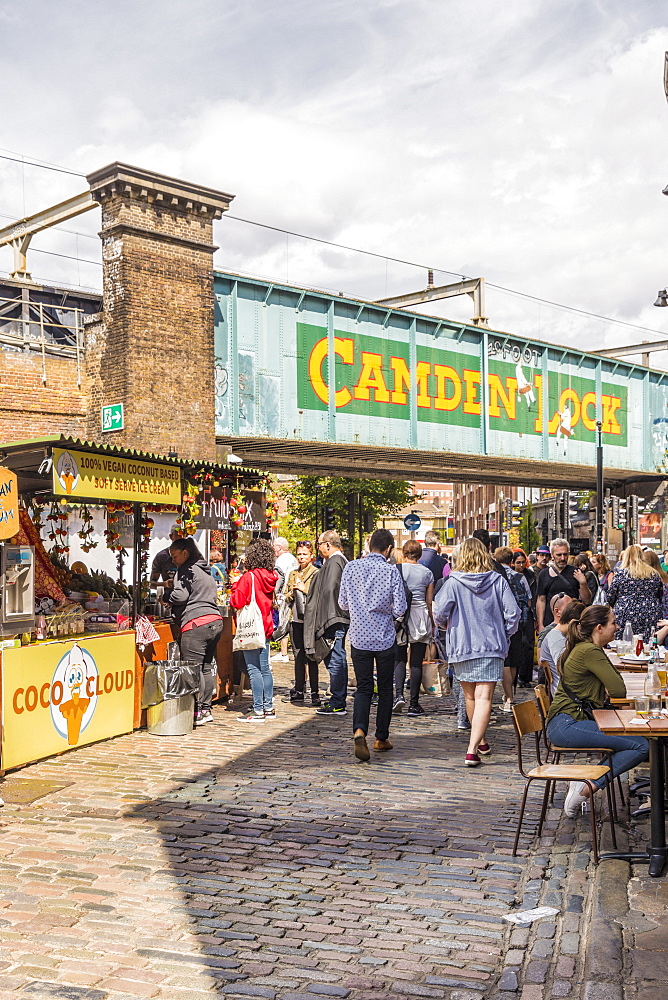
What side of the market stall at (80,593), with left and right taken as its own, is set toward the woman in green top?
front

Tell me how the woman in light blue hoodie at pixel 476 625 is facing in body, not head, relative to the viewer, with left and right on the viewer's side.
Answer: facing away from the viewer

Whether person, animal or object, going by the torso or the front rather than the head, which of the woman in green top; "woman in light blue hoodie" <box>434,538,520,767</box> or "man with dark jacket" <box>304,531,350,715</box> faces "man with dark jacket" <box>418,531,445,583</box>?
the woman in light blue hoodie

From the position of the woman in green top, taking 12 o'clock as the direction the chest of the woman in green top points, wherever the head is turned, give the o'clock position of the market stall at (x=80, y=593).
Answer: The market stall is roughly at 7 o'clock from the woman in green top.

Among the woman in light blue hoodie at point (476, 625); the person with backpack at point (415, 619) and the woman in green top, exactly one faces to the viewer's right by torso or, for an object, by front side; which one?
the woman in green top

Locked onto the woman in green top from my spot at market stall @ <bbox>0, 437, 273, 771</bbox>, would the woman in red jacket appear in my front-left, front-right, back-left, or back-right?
front-left

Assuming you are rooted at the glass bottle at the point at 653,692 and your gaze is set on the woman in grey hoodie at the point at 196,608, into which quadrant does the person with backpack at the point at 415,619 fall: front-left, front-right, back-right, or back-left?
front-right

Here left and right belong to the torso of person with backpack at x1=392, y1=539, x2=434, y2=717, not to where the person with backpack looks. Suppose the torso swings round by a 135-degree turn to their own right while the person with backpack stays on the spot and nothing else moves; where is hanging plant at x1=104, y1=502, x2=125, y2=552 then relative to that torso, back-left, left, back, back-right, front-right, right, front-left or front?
back-right

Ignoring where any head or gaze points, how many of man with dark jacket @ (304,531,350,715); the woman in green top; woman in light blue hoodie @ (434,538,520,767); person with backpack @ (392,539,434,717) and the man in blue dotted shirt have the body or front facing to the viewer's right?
1

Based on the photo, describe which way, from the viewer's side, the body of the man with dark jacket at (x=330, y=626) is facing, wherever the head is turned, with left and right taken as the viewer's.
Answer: facing to the left of the viewer

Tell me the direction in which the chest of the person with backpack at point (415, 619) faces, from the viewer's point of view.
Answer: away from the camera

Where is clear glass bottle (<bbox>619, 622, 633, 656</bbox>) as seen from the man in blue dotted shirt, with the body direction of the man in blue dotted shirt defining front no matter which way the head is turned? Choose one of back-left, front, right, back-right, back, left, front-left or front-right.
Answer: right

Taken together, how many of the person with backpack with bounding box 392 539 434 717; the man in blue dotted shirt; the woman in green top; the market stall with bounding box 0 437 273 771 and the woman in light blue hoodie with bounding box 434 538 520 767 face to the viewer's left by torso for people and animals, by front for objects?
0

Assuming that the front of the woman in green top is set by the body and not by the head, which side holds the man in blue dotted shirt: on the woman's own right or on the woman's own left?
on the woman's own left

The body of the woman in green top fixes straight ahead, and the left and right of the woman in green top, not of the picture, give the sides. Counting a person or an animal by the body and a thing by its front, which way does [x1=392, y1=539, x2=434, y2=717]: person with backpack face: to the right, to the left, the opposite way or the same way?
to the left
